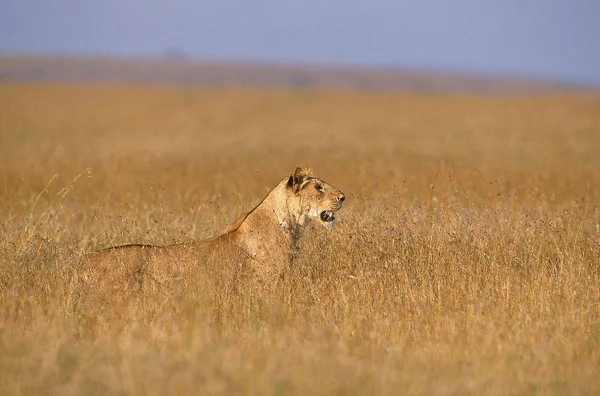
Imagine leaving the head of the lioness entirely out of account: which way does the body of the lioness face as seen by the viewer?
to the viewer's right
